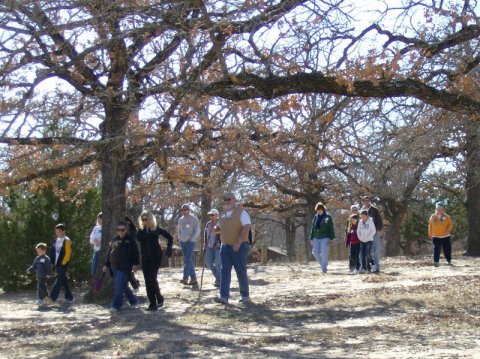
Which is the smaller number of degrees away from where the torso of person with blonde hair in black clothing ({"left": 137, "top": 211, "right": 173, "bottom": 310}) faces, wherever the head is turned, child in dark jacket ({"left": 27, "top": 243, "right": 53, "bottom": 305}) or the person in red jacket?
the child in dark jacket

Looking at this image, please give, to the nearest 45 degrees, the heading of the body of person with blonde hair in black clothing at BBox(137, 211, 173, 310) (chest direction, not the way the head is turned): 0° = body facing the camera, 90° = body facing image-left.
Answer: approximately 45°

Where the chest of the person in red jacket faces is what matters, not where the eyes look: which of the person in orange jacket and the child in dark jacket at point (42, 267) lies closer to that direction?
the child in dark jacket

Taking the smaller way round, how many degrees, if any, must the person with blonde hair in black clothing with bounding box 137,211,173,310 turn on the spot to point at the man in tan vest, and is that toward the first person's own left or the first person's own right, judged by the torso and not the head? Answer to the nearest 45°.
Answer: approximately 135° to the first person's own left

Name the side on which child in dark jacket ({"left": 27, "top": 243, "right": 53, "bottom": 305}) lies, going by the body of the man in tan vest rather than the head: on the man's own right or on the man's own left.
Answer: on the man's own right

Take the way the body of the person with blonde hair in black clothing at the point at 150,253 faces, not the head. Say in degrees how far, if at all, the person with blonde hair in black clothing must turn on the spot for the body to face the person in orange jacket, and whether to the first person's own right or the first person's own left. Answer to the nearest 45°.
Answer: approximately 180°
